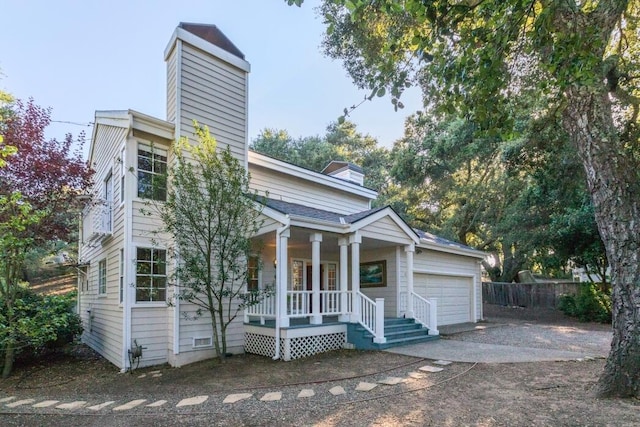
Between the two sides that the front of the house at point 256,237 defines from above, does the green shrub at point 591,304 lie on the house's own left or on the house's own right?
on the house's own left

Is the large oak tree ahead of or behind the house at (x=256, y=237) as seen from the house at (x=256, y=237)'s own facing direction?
ahead

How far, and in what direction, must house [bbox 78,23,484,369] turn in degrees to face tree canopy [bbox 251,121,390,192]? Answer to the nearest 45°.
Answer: approximately 135° to its left

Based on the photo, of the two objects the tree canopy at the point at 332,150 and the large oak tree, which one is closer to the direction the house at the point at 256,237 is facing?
the large oak tree

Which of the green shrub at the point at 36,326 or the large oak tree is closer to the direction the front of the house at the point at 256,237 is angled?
the large oak tree

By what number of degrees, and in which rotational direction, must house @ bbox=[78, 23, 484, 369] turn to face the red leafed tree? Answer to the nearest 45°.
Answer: approximately 135° to its right

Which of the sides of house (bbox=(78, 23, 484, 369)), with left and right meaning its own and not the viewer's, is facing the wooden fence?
left

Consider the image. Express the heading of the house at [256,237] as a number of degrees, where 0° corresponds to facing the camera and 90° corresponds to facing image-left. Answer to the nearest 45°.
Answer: approximately 315°
